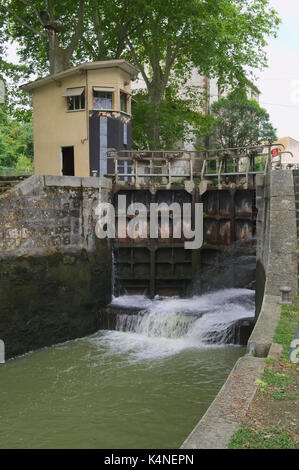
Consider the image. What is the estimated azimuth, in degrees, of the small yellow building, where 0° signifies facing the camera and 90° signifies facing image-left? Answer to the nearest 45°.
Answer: approximately 315°

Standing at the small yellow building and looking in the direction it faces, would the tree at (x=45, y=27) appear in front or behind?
behind

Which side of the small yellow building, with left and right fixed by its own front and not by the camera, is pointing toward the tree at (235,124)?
left

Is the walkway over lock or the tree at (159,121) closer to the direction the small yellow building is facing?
the walkway over lock

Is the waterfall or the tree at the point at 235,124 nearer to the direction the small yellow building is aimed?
the waterfall
